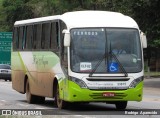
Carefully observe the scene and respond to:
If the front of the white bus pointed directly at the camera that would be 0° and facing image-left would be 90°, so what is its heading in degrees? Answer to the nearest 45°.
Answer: approximately 315°
